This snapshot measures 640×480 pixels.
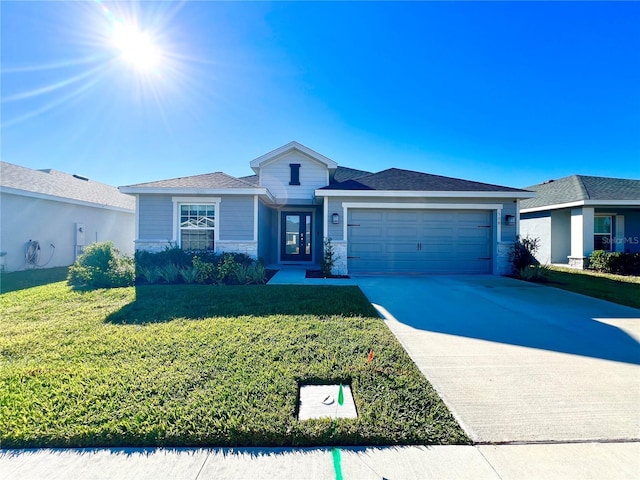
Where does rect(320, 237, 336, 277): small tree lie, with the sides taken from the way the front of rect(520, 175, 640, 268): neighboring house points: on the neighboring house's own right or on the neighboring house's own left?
on the neighboring house's own right

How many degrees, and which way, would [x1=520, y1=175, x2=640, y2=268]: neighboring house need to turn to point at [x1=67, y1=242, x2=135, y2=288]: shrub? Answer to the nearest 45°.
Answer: approximately 90° to its right

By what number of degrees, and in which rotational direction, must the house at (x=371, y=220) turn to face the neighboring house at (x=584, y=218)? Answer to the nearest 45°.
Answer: approximately 90° to its left

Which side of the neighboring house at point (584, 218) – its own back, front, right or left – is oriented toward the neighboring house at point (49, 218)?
right

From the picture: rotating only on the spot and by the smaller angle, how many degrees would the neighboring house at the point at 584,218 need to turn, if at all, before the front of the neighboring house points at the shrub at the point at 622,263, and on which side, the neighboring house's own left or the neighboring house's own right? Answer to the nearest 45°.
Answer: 0° — it already faces it

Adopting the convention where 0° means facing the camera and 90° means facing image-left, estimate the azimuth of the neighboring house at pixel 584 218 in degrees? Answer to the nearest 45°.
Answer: approximately 315°

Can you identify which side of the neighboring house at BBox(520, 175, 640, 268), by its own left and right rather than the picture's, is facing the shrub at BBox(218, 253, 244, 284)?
right

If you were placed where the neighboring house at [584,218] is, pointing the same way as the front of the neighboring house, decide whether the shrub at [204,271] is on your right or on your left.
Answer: on your right

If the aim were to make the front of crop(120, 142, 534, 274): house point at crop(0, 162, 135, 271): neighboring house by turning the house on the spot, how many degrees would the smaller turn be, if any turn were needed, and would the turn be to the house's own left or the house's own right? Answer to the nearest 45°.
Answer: approximately 90° to the house's own right

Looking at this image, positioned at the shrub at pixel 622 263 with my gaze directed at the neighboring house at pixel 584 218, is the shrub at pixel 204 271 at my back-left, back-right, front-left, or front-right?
back-left
